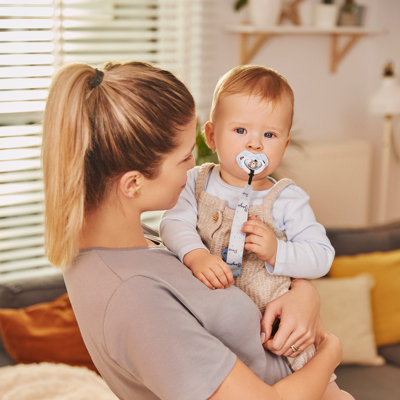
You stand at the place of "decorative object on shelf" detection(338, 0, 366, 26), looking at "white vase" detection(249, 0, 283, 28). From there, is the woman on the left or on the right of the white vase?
left

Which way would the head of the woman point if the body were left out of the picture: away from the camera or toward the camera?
away from the camera

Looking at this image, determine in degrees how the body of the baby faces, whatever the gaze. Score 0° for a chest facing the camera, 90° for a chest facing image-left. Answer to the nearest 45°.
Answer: approximately 0°

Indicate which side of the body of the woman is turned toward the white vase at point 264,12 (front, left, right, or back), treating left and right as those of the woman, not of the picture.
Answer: left

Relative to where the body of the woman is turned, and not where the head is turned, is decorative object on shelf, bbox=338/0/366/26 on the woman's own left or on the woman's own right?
on the woman's own left

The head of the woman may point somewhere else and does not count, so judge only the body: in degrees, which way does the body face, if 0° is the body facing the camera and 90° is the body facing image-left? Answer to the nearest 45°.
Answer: approximately 270°

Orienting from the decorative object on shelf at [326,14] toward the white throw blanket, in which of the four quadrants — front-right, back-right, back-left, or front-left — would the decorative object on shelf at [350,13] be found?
back-left

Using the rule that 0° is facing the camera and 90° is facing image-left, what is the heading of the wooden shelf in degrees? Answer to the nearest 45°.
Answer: approximately 315°

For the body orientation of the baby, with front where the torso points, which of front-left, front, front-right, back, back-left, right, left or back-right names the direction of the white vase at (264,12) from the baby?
back
